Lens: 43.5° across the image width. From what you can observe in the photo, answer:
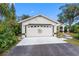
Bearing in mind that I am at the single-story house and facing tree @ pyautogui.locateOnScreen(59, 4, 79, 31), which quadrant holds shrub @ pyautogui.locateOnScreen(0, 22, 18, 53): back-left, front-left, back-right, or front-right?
back-right

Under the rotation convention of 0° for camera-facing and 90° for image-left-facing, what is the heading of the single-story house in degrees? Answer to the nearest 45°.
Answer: approximately 0°

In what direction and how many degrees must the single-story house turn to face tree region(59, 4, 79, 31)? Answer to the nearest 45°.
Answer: approximately 90° to its left
